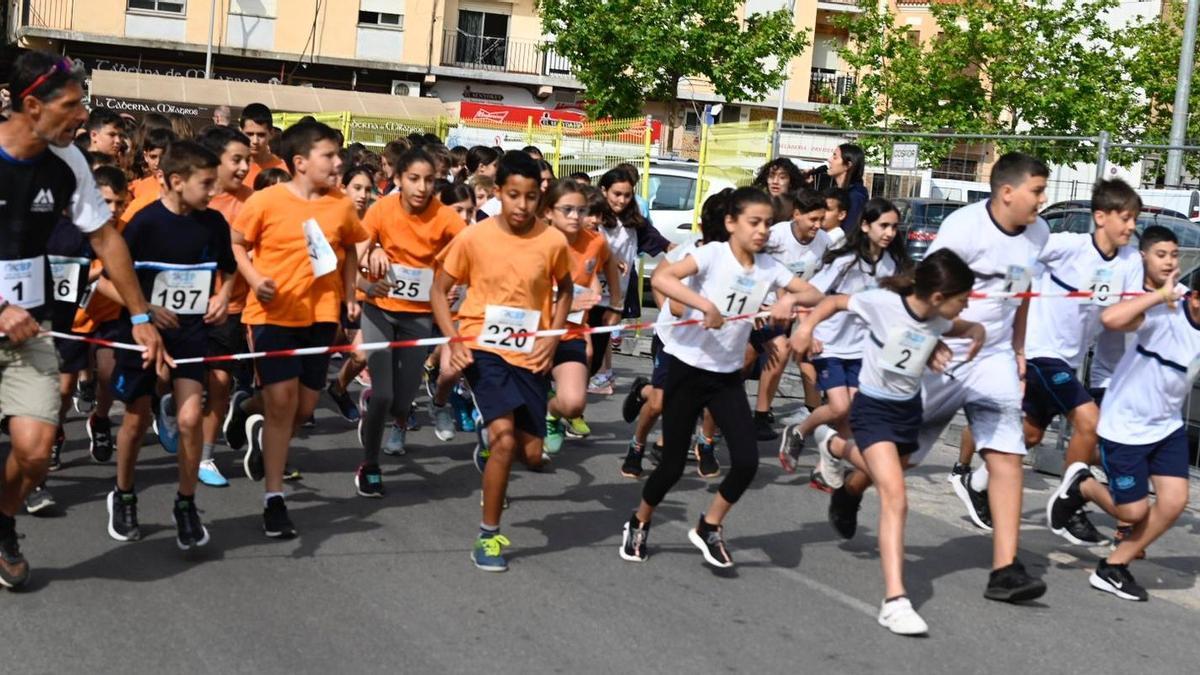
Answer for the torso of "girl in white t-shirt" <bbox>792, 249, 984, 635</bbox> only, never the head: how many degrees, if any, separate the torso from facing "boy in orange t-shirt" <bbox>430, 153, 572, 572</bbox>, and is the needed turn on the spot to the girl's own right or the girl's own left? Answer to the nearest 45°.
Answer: approximately 135° to the girl's own right

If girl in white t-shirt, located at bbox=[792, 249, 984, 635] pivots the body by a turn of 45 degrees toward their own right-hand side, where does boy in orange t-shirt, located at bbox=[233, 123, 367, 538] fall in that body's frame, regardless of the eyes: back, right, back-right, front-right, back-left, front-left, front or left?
right

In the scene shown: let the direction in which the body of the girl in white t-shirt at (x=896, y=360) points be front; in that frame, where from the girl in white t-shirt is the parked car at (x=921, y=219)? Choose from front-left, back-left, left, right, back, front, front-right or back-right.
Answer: back-left

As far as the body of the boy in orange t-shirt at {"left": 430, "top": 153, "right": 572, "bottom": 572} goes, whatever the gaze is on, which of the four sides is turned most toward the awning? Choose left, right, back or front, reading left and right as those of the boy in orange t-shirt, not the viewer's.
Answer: back

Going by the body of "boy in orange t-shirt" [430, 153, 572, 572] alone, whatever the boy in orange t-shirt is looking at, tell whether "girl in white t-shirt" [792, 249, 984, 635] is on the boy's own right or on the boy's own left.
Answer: on the boy's own left

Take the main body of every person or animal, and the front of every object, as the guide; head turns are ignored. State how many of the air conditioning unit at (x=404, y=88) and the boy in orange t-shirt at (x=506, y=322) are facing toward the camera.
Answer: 2

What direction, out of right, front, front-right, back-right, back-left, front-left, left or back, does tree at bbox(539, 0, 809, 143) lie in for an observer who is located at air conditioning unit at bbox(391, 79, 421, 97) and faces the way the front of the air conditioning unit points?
front-left

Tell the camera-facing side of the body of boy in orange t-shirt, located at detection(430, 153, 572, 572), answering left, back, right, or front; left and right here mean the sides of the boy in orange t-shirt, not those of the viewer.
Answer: front
